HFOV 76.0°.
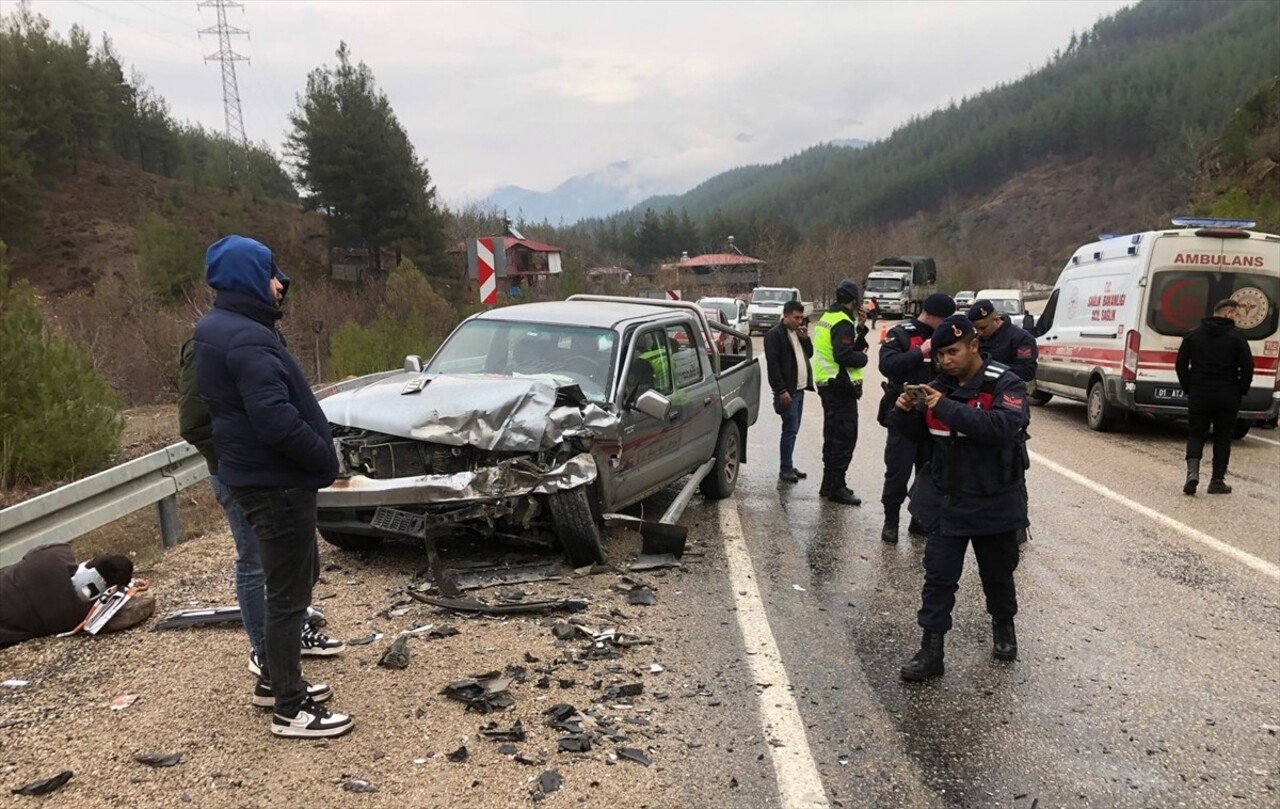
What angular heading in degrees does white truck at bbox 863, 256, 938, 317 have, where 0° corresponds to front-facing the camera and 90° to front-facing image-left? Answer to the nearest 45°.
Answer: approximately 45°

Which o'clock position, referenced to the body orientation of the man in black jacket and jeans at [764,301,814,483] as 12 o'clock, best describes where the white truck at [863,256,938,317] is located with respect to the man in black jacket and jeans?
The white truck is roughly at 8 o'clock from the man in black jacket and jeans.

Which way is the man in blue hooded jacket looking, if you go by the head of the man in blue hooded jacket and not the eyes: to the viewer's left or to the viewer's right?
to the viewer's right

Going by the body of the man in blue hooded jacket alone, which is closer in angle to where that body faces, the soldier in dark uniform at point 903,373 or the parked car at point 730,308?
the soldier in dark uniform

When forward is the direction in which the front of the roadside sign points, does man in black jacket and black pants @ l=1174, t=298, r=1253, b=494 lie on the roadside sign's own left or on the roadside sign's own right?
on the roadside sign's own left

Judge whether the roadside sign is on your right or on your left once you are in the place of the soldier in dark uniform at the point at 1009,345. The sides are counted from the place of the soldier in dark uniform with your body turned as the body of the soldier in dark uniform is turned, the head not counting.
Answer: on your right

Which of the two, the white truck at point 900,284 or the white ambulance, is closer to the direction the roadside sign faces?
the white ambulance

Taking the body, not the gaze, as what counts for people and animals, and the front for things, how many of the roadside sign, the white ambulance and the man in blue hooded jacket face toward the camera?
1

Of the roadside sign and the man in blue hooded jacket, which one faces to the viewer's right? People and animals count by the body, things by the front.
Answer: the man in blue hooded jacket

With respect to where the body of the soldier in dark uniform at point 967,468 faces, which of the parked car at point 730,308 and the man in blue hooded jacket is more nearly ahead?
the man in blue hooded jacket

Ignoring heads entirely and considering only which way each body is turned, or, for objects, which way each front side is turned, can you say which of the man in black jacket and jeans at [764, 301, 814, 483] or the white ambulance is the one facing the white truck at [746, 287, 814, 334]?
the white ambulance

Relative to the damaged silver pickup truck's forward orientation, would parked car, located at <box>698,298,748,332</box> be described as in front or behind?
behind
